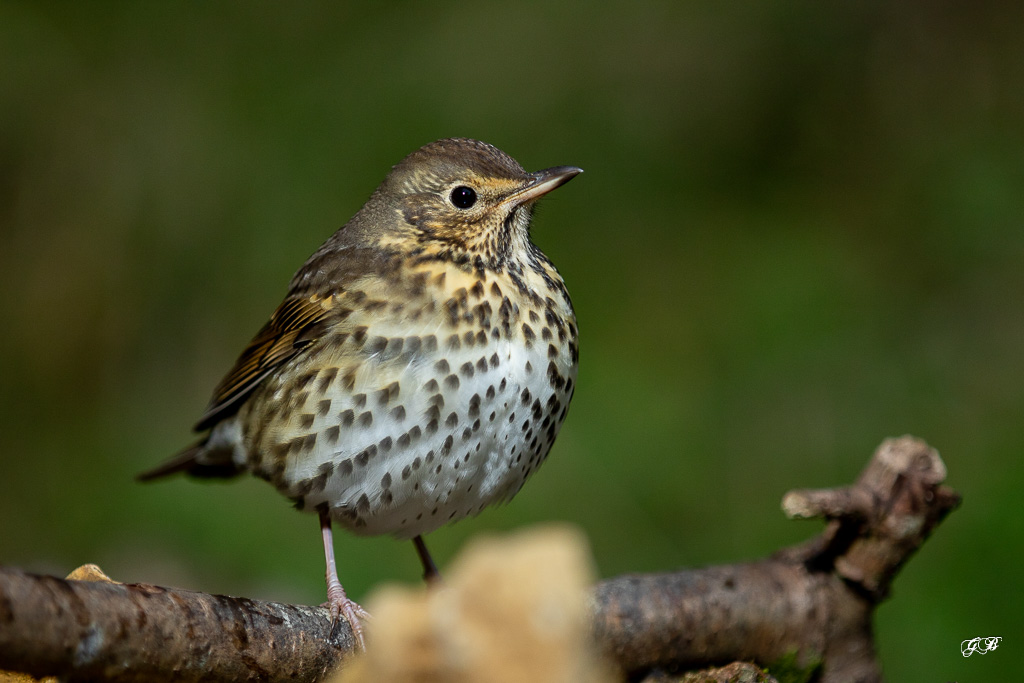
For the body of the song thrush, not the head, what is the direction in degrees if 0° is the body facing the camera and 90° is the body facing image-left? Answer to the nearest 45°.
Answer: approximately 315°
